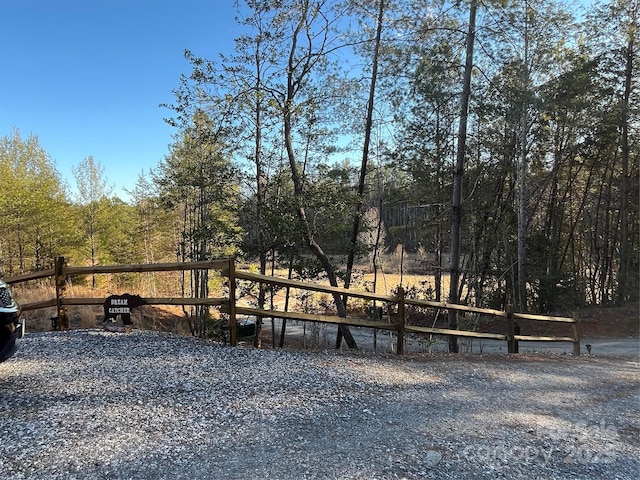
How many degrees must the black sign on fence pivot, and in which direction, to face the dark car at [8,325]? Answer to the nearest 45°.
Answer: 0° — it already faces it

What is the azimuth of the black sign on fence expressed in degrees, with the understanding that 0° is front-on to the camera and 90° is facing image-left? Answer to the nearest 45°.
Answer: approximately 0°
